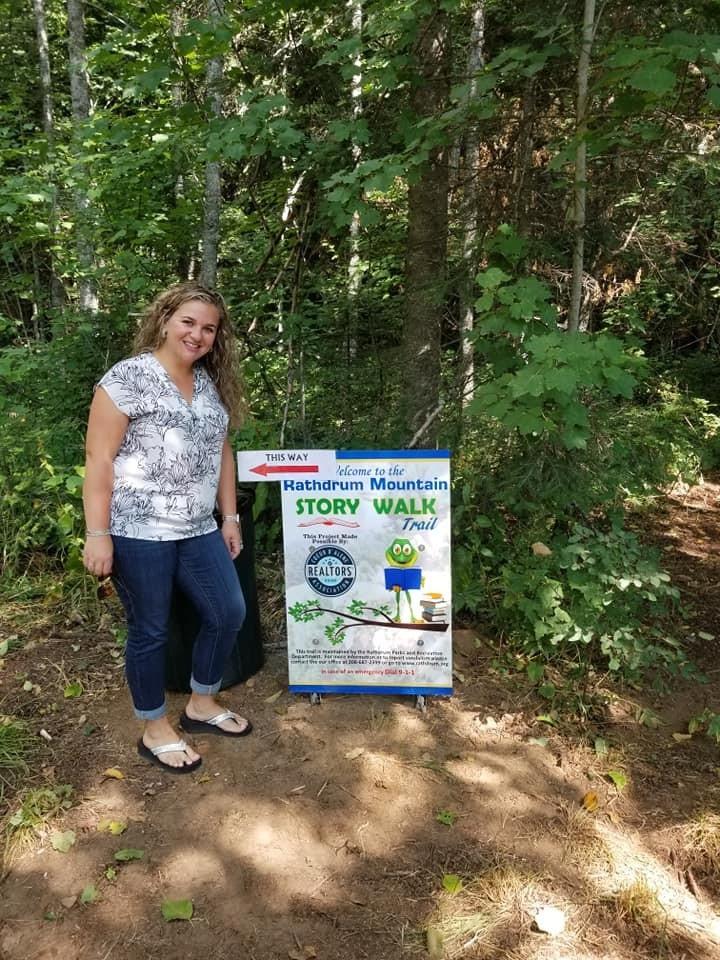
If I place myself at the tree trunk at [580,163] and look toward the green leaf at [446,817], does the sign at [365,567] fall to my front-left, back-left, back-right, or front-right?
front-right

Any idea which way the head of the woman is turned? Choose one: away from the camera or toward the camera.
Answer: toward the camera

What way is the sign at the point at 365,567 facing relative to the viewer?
toward the camera

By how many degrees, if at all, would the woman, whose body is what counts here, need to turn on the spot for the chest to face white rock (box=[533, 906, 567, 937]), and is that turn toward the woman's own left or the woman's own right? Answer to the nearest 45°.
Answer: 0° — they already face it

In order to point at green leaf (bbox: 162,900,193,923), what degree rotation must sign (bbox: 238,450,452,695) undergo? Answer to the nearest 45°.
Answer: approximately 45° to its right

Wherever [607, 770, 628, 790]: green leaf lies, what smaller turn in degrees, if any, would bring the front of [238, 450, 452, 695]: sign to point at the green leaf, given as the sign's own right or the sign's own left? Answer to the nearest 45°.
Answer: approximately 45° to the sign's own left

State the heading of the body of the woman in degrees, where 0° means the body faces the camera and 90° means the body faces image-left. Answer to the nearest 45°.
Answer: approximately 315°

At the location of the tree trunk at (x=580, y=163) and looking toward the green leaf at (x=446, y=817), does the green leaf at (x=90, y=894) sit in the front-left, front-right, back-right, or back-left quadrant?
front-right

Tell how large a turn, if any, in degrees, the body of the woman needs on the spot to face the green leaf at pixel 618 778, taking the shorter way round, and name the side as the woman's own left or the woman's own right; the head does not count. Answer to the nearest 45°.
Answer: approximately 45° to the woman's own left

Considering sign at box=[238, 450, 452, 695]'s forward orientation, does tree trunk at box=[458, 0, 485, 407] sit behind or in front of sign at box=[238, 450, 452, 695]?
behind
